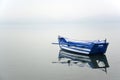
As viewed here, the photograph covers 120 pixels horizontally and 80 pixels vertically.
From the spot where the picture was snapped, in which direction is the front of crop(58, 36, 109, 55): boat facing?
facing away from the viewer and to the left of the viewer
